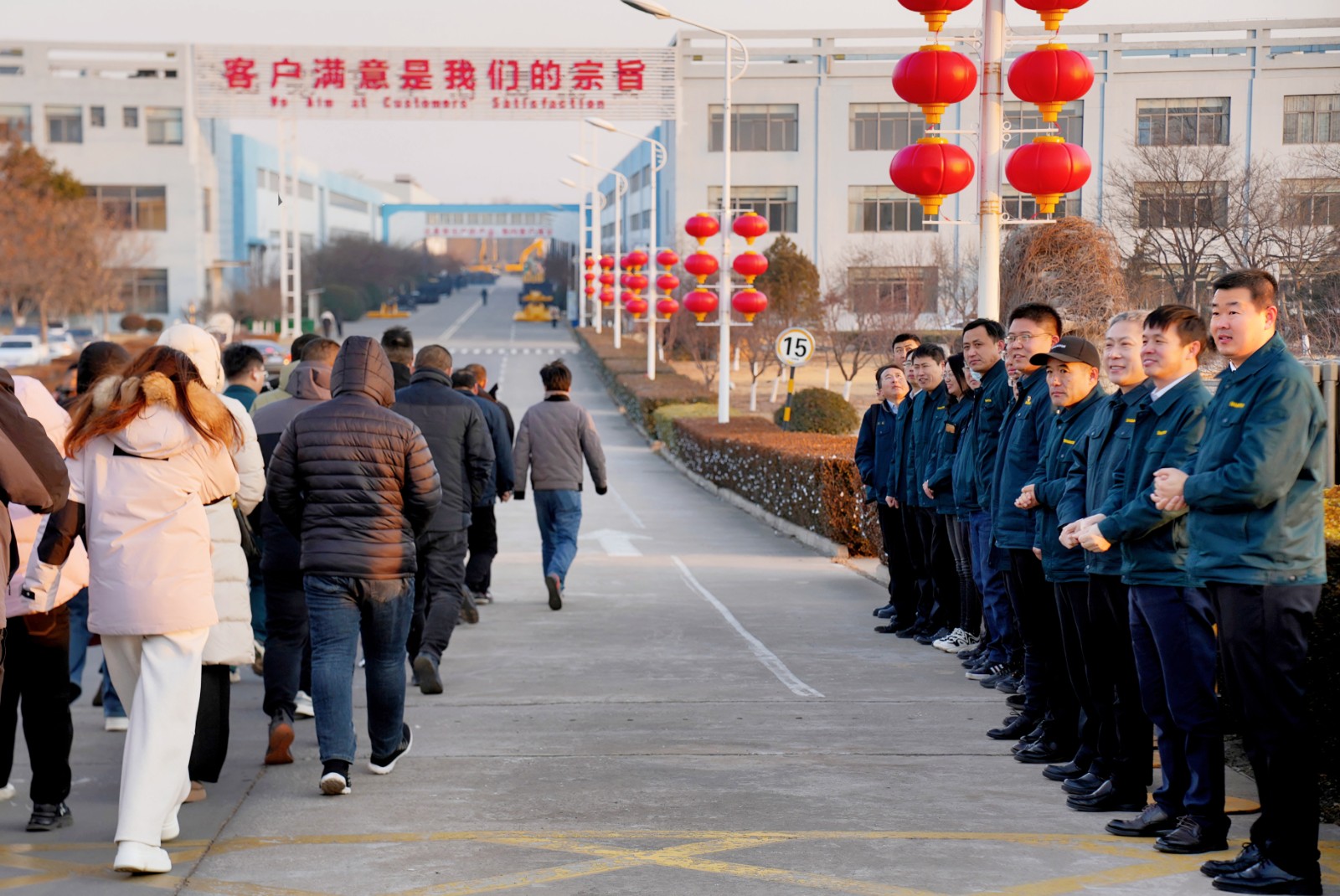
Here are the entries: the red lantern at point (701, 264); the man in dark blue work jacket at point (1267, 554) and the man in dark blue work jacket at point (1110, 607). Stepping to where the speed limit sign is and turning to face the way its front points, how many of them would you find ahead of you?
2

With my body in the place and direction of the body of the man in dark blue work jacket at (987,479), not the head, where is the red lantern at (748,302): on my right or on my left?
on my right

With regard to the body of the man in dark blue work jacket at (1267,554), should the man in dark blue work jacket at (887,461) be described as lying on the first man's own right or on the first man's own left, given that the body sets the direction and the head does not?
on the first man's own right

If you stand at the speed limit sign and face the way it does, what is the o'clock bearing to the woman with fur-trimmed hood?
The woman with fur-trimmed hood is roughly at 12 o'clock from the speed limit sign.

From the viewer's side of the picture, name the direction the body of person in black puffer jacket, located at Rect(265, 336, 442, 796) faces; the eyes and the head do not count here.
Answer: away from the camera

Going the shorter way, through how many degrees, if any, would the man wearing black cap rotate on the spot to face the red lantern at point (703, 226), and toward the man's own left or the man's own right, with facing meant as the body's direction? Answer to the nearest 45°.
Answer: approximately 135° to the man's own right

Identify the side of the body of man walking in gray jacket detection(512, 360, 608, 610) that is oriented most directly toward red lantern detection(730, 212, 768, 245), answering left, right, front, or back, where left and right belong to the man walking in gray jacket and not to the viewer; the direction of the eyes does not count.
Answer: front

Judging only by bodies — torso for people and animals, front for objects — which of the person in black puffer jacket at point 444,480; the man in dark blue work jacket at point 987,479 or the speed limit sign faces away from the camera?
the person in black puffer jacket

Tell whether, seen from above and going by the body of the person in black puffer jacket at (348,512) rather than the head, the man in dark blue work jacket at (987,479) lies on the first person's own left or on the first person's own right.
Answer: on the first person's own right

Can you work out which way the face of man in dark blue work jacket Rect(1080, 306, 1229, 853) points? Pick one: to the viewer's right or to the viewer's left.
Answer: to the viewer's left

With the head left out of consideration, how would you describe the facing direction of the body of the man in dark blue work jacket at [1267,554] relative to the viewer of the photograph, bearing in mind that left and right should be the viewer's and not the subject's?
facing to the left of the viewer

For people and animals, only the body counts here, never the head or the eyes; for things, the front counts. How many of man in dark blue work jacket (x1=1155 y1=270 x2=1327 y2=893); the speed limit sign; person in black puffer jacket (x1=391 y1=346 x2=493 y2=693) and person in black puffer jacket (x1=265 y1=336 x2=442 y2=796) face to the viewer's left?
1

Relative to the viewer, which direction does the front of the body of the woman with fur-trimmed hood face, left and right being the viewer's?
facing away from the viewer

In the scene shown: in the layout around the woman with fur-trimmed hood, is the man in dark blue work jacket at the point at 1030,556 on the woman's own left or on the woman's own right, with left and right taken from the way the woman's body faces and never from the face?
on the woman's own right

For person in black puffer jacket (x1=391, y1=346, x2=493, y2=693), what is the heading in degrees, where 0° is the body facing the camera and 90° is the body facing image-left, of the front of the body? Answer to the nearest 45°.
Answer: approximately 180°

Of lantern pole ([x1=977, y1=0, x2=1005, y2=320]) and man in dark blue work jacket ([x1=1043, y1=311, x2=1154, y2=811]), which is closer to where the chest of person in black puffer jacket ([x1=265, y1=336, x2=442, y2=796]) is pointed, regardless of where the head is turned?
the lantern pole

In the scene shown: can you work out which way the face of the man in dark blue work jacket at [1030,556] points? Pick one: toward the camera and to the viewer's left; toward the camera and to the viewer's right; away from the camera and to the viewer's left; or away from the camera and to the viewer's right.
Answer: toward the camera and to the viewer's left
